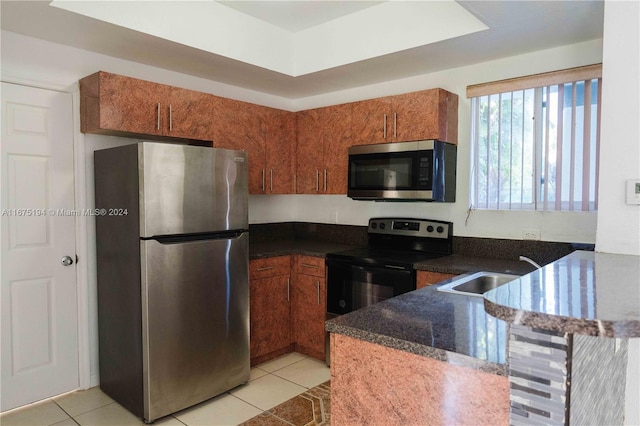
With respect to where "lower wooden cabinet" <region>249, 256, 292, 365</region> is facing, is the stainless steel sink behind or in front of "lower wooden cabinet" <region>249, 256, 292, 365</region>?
in front

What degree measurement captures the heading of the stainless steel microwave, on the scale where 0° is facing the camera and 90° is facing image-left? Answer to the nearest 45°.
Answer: approximately 45°

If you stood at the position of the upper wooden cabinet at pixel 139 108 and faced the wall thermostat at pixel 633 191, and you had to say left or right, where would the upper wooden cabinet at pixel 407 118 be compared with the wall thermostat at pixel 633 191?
left

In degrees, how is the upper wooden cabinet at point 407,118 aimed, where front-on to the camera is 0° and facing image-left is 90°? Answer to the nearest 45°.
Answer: approximately 45°

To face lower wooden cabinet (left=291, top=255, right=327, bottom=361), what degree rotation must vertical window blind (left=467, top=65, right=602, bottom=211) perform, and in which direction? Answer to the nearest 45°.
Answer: approximately 45° to its right

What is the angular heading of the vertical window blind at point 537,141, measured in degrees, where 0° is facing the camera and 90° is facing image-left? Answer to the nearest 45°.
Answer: approximately 45°
